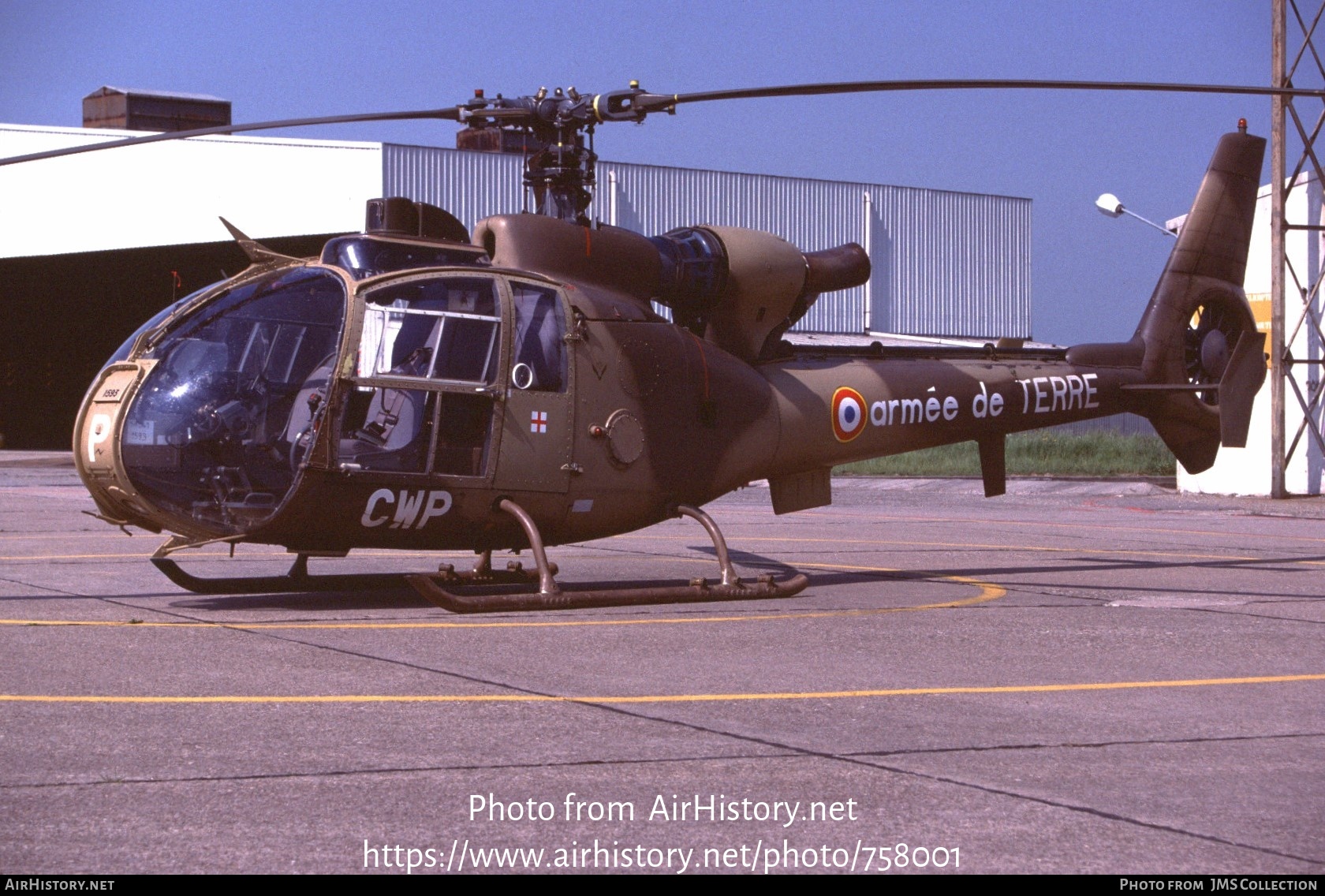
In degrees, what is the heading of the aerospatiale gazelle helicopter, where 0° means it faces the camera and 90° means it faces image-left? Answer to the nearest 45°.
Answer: approximately 45°
